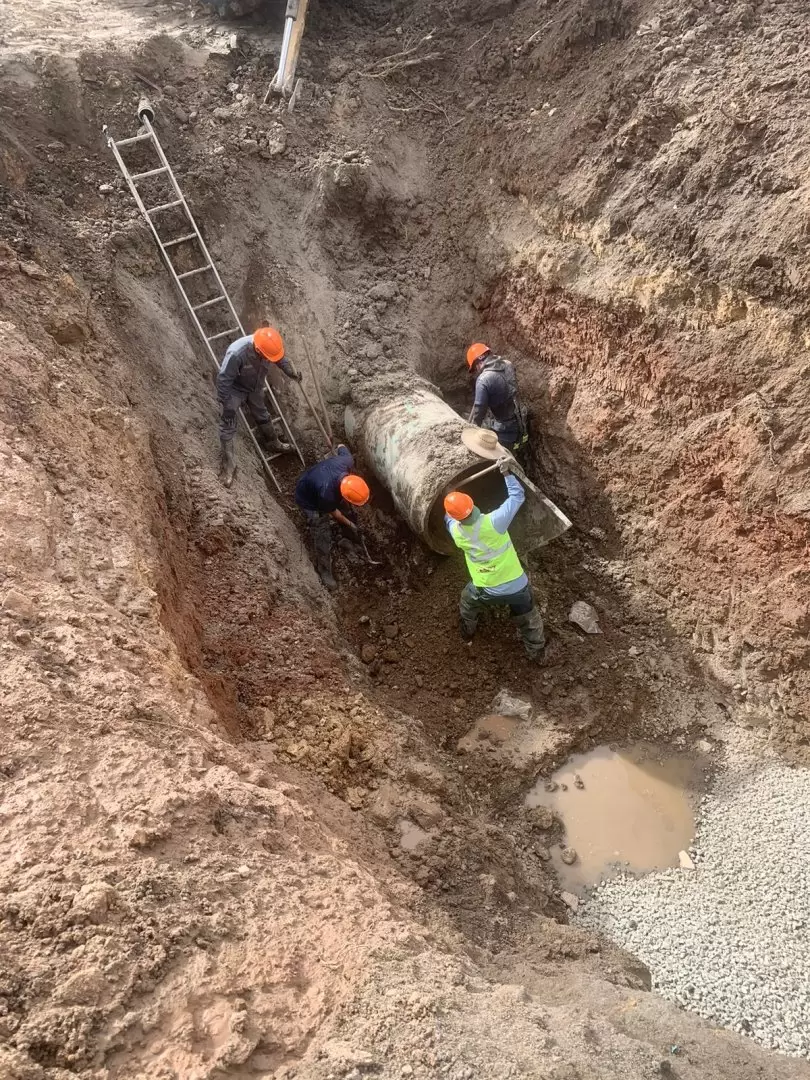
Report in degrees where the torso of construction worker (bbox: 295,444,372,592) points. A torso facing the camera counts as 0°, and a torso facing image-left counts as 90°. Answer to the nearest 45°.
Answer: approximately 315°

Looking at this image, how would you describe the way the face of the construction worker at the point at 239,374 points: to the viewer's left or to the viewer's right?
to the viewer's right

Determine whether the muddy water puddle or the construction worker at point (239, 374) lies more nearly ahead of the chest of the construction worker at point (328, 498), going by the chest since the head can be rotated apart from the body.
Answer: the muddy water puddle

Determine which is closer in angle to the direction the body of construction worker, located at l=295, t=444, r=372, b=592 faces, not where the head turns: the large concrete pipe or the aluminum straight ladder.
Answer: the large concrete pipe
